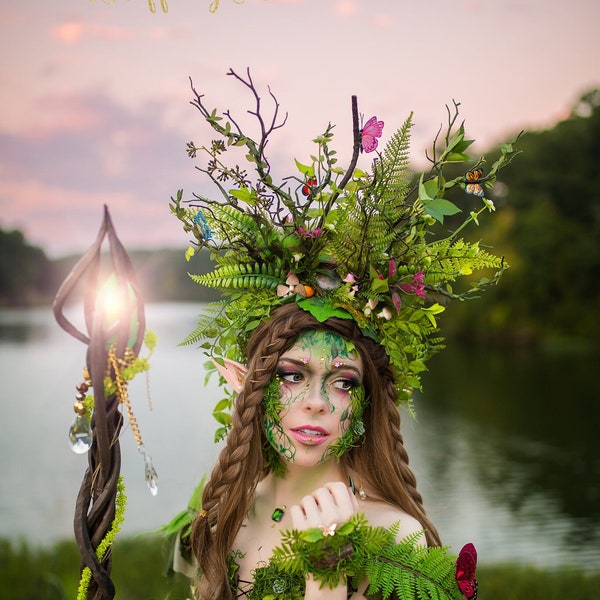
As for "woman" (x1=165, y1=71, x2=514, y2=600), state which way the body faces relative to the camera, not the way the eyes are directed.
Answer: toward the camera

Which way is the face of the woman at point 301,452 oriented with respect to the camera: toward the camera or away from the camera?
toward the camera

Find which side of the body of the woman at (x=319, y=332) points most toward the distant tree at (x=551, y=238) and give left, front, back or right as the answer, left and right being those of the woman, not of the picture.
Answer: back
